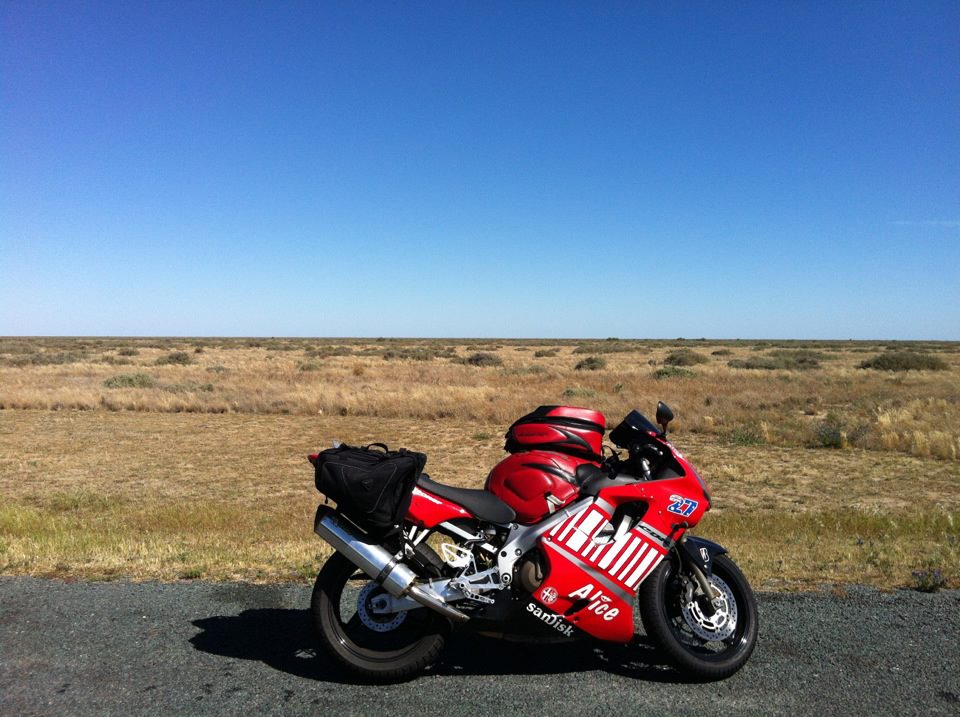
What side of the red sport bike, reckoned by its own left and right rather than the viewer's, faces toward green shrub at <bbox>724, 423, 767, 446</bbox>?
left

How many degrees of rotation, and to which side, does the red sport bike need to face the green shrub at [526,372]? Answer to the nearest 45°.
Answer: approximately 90° to its left

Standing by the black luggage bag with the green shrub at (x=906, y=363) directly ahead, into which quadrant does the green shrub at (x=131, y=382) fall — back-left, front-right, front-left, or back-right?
front-left

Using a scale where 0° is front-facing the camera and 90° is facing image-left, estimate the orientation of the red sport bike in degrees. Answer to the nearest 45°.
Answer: approximately 270°

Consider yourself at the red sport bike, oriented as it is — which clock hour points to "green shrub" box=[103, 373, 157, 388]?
The green shrub is roughly at 8 o'clock from the red sport bike.

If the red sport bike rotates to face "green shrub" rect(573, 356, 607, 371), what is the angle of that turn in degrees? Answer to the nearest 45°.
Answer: approximately 90° to its left

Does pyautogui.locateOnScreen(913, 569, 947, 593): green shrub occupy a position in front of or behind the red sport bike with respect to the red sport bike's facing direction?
in front

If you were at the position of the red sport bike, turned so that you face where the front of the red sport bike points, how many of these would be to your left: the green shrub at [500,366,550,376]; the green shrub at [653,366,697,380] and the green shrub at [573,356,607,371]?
3

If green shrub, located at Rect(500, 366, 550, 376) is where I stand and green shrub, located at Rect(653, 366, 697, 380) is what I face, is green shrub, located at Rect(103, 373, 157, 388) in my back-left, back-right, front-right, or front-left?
back-right
